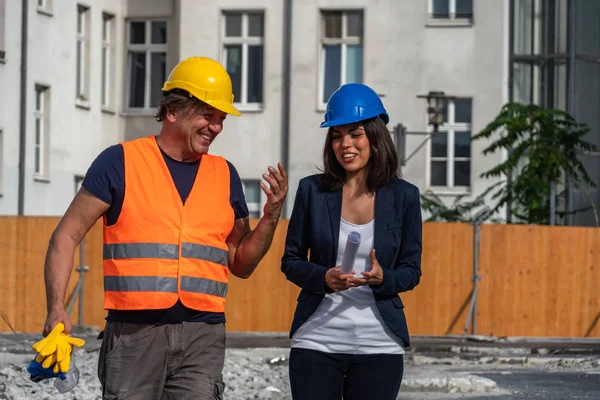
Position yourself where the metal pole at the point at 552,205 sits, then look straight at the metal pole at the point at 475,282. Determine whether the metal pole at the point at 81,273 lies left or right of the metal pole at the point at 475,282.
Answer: right

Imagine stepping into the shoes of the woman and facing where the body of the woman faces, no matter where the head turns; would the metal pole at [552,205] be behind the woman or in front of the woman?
behind

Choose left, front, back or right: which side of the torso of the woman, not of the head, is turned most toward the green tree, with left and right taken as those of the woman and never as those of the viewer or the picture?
back

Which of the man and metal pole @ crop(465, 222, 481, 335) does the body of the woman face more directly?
the man

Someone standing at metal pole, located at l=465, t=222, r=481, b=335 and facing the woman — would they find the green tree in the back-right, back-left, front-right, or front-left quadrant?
back-left

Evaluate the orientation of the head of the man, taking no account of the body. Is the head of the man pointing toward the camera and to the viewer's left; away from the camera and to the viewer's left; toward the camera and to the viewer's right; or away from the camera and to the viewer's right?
toward the camera and to the viewer's right

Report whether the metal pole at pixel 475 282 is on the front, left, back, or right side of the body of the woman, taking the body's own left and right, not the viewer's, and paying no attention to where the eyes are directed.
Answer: back

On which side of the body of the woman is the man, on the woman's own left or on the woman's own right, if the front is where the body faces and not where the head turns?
on the woman's own right

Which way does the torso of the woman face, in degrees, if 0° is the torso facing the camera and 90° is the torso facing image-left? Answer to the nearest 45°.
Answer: approximately 0°
